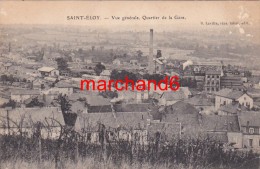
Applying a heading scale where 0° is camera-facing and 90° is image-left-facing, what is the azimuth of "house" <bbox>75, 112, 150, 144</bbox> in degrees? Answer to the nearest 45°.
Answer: approximately 0°

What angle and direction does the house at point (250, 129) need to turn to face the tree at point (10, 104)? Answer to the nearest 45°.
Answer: approximately 90° to its right

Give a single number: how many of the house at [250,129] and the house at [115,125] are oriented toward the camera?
2

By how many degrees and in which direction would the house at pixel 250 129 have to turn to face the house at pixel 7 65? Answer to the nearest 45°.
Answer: approximately 90° to its right
